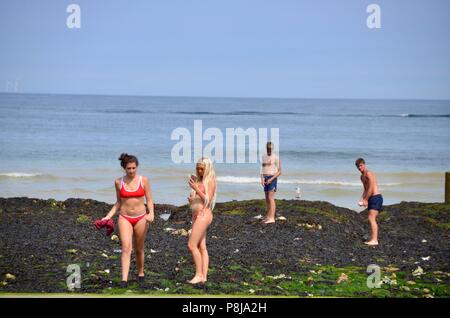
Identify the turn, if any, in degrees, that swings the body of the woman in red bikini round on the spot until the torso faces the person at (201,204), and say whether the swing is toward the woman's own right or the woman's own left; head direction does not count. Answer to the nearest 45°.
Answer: approximately 90° to the woman's own left

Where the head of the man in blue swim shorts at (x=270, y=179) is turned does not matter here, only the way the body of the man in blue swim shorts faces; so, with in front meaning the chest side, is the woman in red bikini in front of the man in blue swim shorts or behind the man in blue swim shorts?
in front

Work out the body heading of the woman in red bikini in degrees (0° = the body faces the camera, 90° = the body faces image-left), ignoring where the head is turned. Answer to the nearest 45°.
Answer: approximately 0°

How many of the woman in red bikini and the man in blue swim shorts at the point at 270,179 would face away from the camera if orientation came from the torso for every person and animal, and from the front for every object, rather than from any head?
0

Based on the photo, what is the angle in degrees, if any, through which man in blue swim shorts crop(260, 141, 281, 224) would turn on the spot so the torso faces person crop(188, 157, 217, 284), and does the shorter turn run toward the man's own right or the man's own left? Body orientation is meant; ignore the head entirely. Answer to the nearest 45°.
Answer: approximately 45° to the man's own left

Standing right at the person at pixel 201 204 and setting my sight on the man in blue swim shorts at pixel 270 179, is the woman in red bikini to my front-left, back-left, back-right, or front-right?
back-left

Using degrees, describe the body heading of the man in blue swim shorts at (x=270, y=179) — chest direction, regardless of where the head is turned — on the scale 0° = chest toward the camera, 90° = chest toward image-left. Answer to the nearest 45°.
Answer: approximately 45°
